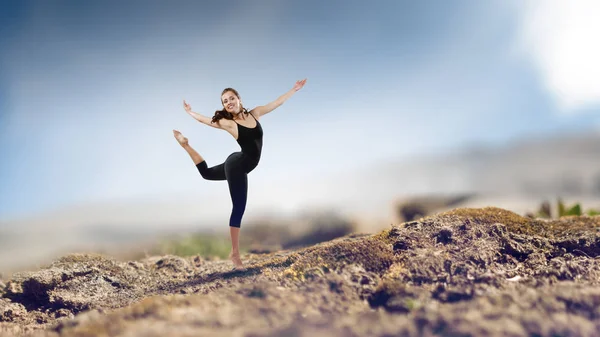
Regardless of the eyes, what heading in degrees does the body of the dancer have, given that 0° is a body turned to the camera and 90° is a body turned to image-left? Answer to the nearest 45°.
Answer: approximately 315°
